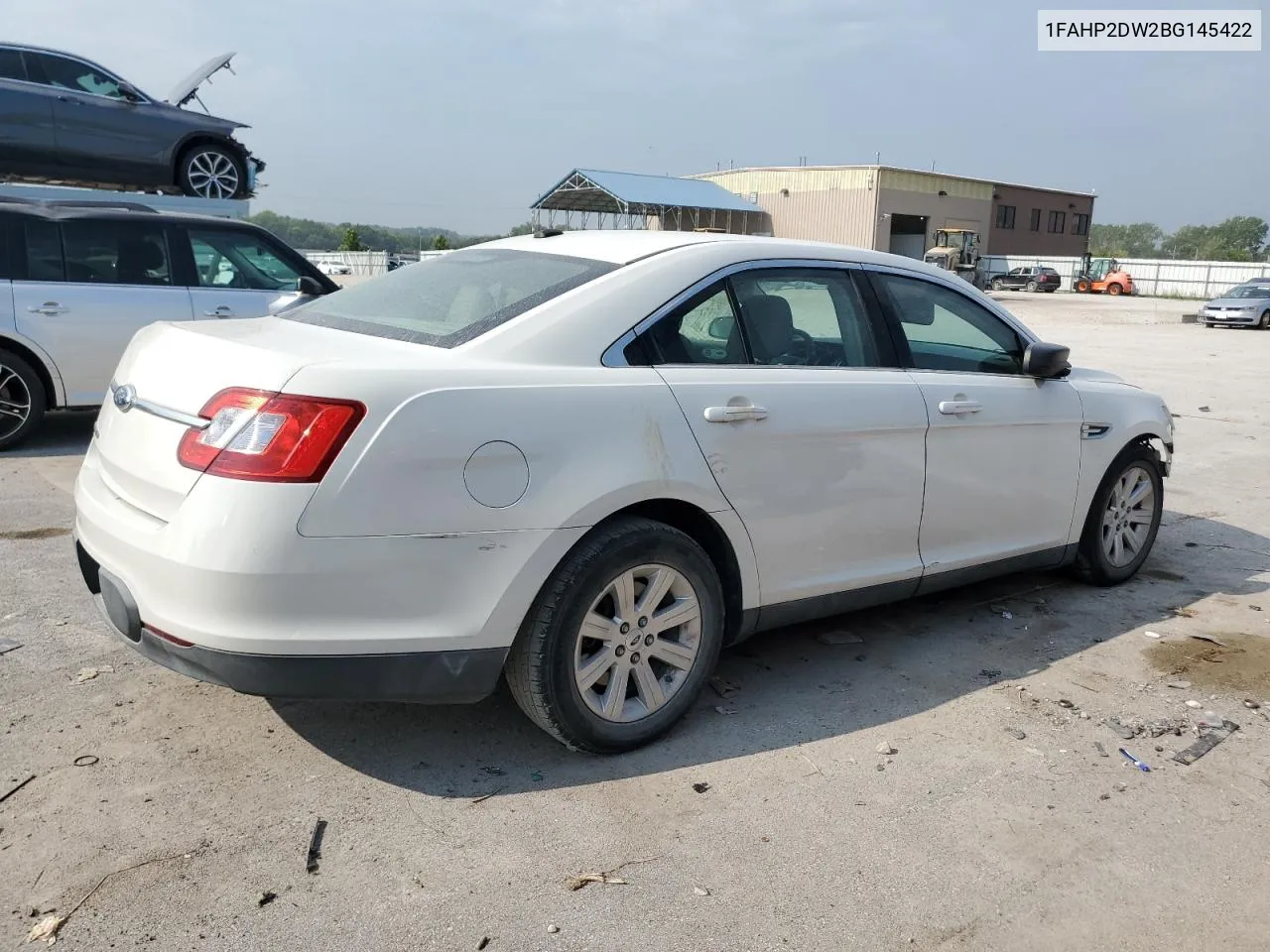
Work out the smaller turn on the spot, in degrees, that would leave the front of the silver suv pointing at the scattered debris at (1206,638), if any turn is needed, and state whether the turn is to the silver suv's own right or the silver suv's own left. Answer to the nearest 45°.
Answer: approximately 45° to the silver suv's own right

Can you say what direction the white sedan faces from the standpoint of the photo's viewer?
facing away from the viewer and to the right of the viewer

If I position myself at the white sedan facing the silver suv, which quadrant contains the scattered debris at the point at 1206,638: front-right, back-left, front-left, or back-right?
back-right

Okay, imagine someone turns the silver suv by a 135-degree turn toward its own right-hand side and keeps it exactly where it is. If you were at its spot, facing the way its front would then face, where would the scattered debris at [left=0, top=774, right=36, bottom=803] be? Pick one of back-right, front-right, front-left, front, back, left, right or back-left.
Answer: front-left

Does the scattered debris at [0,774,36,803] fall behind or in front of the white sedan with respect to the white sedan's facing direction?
behind

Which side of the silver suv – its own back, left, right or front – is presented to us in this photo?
right

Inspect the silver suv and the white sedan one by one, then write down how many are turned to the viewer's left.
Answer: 0

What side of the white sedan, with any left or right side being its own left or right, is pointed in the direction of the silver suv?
left

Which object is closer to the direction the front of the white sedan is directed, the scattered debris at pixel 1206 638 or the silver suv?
the scattered debris
